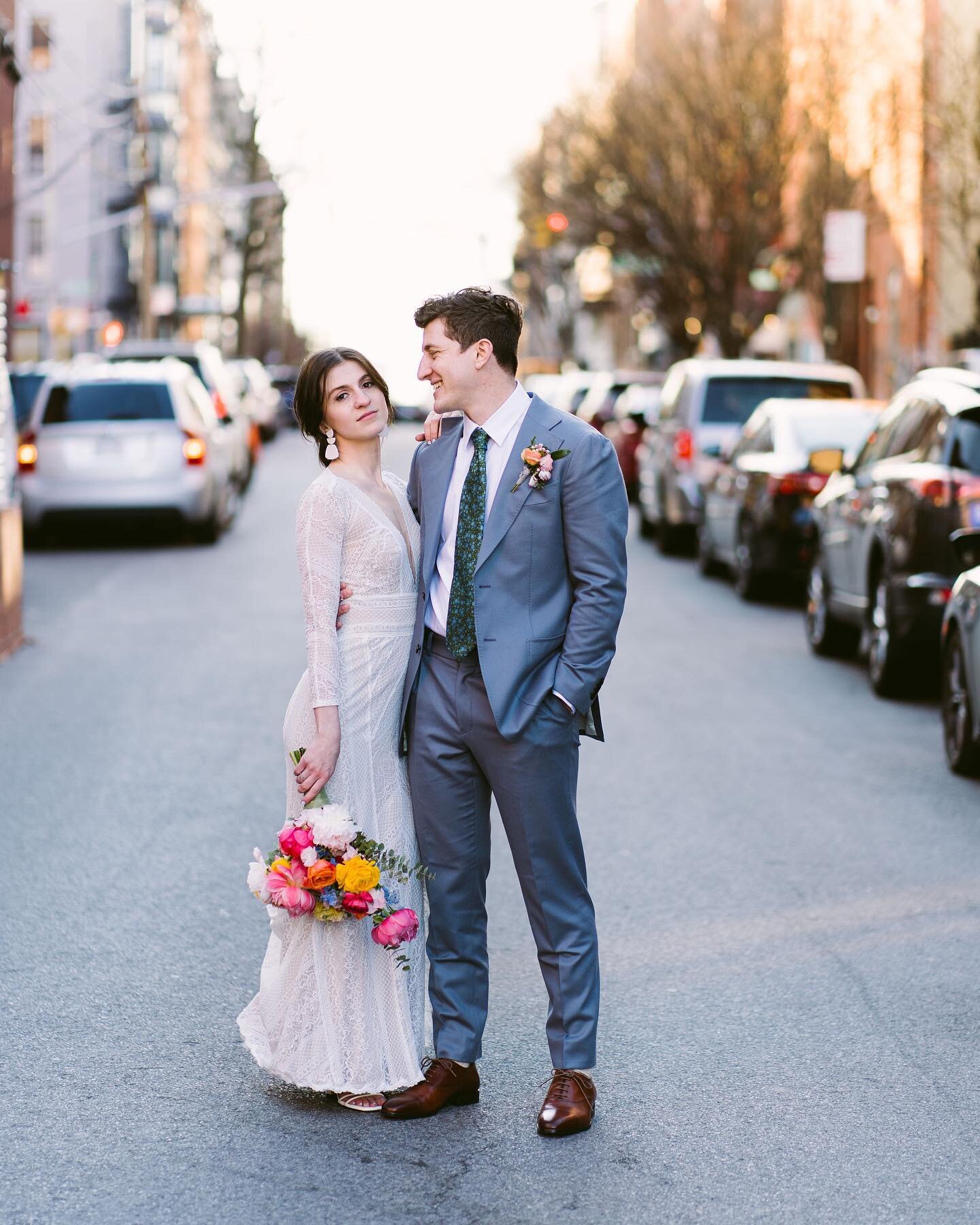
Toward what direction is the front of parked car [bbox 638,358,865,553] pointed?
away from the camera

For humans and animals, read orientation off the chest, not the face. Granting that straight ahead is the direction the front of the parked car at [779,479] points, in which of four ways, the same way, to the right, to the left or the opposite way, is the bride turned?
the opposite way

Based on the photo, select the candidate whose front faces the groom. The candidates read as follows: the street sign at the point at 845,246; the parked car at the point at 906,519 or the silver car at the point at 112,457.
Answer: the street sign

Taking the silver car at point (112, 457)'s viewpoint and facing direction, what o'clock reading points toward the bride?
The bride is roughly at 6 o'clock from the silver car.

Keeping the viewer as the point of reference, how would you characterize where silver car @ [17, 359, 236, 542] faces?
facing away from the viewer

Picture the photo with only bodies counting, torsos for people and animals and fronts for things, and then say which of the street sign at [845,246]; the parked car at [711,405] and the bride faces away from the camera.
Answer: the parked car

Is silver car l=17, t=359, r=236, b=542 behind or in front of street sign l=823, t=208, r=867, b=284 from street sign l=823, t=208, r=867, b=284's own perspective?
in front

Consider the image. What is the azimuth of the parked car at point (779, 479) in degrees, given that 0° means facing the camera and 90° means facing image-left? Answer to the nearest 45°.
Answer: approximately 135°

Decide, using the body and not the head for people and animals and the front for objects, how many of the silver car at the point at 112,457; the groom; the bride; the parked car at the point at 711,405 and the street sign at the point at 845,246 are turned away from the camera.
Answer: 2

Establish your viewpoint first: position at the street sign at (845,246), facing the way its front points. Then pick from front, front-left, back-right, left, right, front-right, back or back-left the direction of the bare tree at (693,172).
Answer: back

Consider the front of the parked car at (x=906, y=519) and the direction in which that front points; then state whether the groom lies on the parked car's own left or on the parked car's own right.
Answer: on the parked car's own left

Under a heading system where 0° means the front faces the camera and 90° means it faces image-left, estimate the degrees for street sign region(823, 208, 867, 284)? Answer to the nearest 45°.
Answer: approximately 0°

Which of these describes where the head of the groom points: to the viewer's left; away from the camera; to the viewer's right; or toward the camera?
to the viewer's left

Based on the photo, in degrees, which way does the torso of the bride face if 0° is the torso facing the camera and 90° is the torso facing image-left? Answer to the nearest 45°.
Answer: approximately 315°
